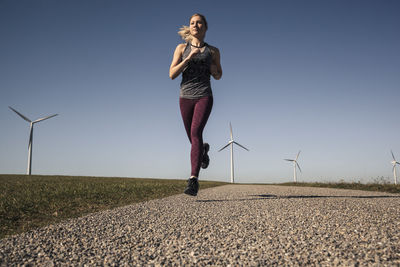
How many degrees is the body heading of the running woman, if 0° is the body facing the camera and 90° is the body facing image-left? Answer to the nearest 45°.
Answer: approximately 0°
